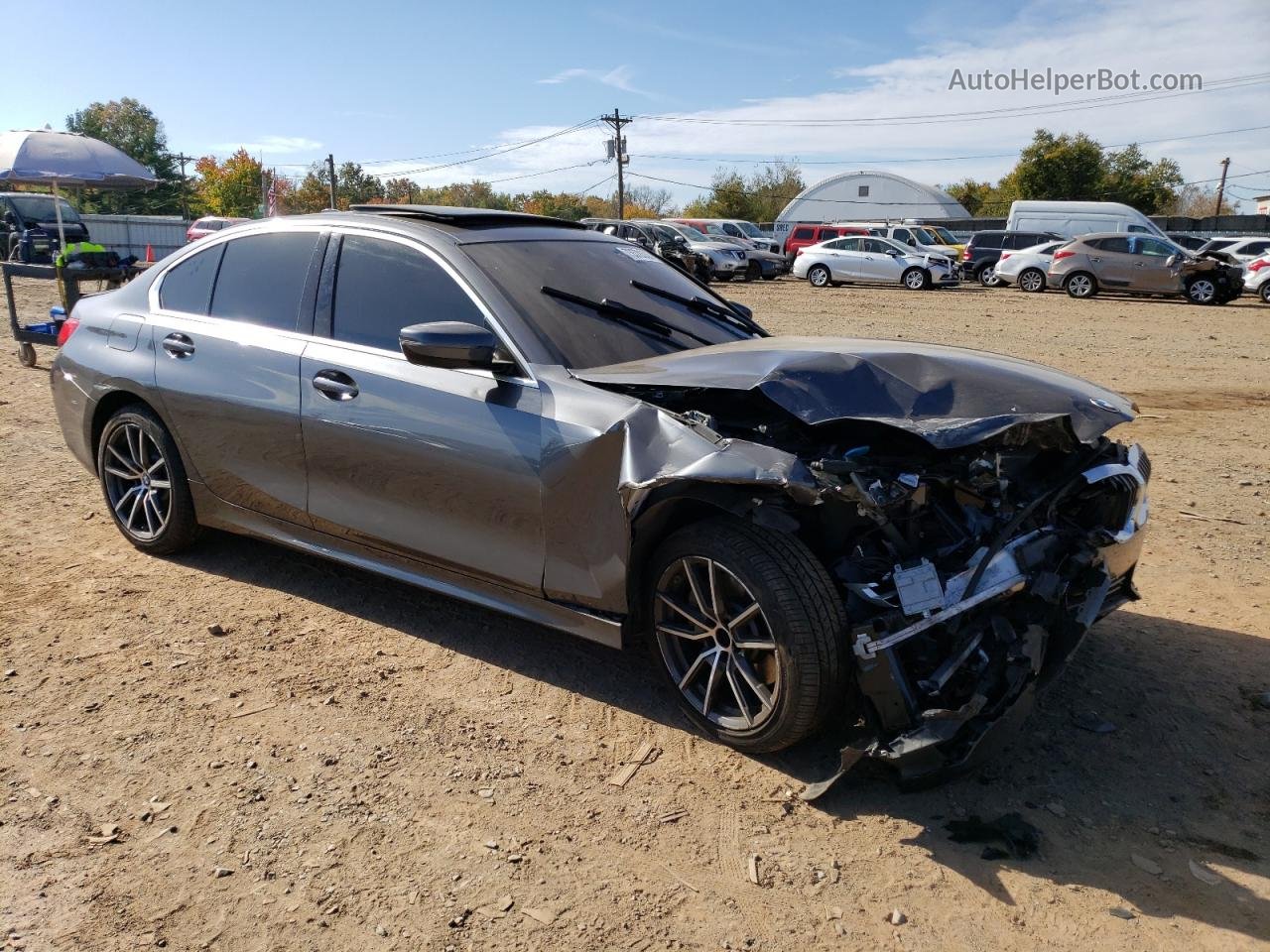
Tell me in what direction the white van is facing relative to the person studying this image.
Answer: facing to the right of the viewer

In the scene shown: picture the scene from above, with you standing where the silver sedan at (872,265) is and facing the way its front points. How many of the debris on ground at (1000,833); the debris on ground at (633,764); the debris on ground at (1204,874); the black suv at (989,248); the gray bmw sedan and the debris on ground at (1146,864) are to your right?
5

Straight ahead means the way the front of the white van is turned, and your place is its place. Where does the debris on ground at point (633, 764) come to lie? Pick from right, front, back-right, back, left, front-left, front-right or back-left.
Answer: right

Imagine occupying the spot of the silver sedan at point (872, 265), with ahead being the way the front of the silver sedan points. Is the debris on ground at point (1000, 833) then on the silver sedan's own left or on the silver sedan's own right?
on the silver sedan's own right

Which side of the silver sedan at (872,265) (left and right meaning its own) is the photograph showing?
right
